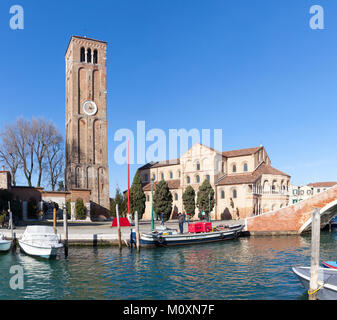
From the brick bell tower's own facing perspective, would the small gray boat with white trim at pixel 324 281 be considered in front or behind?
in front

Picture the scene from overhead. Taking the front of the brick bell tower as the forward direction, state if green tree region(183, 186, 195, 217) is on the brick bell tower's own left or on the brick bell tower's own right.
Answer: on the brick bell tower's own left

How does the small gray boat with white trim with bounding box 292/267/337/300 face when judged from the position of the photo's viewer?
facing away from the viewer and to the left of the viewer

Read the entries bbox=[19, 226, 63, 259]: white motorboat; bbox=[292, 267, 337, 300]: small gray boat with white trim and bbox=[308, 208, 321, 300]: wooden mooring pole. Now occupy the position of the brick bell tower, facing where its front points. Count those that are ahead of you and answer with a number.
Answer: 3

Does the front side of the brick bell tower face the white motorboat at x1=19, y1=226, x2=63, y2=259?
yes

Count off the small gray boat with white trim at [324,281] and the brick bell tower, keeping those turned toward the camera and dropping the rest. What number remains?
1

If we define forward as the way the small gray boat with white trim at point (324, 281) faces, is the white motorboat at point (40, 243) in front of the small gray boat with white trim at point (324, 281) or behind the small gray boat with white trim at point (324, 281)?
in front
